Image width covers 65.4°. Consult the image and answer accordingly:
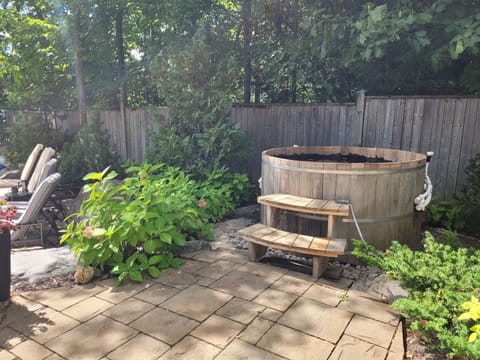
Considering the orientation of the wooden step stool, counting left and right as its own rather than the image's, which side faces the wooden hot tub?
back

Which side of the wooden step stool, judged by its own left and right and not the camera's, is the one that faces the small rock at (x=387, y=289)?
left

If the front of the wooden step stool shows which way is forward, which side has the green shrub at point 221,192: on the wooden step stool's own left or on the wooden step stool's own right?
on the wooden step stool's own right

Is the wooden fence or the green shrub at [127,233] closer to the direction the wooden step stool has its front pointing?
the green shrub

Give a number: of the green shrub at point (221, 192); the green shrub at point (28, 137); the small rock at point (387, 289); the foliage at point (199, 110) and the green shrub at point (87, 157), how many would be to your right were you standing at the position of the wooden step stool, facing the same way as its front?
4

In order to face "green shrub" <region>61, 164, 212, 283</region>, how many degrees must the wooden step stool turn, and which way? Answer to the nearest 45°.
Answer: approximately 45° to its right

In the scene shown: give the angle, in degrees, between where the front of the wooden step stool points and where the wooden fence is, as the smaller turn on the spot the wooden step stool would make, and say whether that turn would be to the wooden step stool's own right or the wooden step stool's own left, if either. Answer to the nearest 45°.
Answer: approximately 180°

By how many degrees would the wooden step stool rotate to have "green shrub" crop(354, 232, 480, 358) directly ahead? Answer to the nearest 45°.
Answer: approximately 90° to its left

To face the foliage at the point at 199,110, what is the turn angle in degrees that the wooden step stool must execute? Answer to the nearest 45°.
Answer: approximately 90° to its right

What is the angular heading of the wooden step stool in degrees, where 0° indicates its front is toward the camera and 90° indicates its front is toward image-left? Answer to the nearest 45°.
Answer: approximately 45°

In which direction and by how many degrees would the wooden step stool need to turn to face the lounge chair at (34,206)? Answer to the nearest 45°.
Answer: approximately 45° to its right
